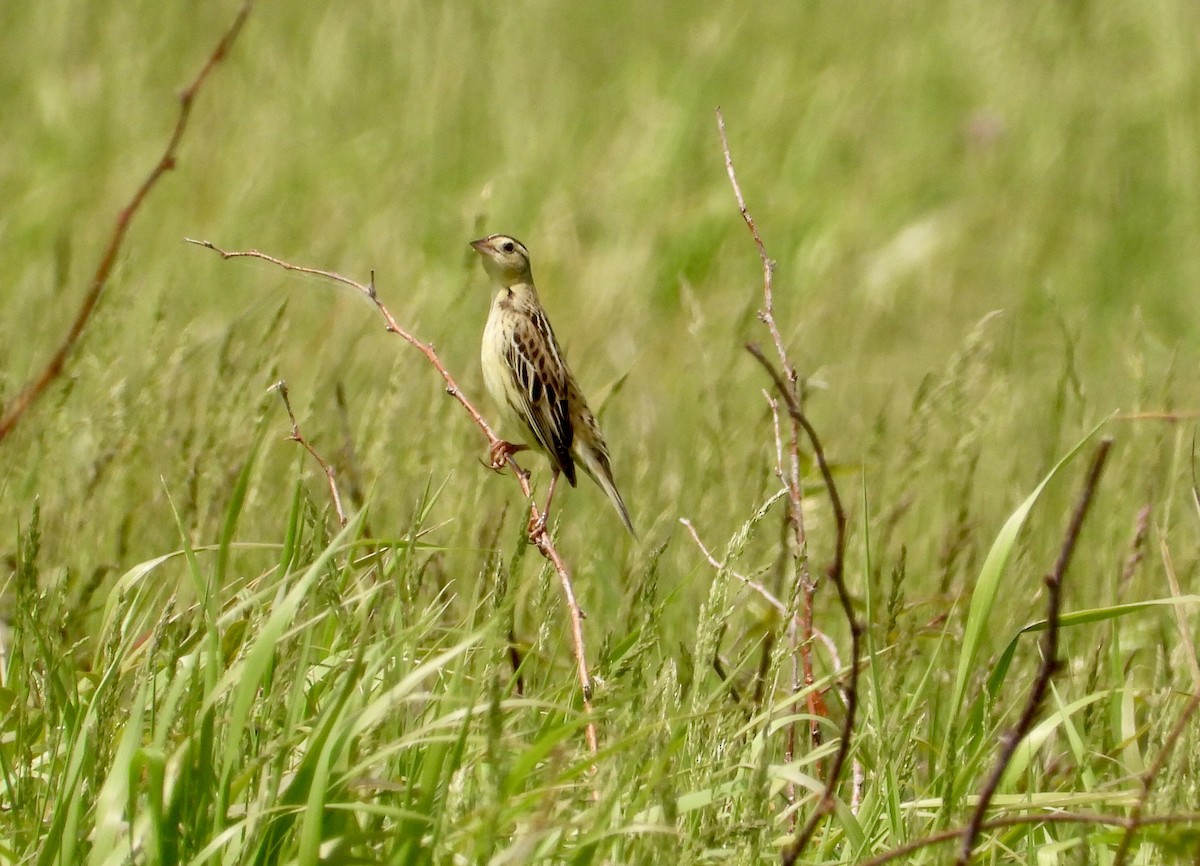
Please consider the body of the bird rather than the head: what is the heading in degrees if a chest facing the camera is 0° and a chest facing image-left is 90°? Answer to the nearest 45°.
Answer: approximately 90°

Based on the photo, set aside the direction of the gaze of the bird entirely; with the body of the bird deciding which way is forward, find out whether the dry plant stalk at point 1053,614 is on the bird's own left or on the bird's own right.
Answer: on the bird's own left

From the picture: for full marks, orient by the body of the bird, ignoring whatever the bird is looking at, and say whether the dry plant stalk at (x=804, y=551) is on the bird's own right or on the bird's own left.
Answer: on the bird's own left
